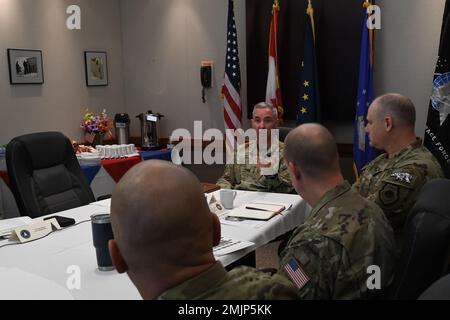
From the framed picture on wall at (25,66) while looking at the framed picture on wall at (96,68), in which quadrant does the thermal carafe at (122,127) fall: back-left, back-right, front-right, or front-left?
front-right

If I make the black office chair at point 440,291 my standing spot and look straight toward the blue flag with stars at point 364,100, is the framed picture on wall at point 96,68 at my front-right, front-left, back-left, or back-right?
front-left

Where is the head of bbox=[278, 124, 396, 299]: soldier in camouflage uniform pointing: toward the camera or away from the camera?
away from the camera

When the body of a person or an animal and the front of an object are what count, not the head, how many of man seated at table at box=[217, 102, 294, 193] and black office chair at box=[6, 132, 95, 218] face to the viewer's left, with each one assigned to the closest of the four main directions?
0

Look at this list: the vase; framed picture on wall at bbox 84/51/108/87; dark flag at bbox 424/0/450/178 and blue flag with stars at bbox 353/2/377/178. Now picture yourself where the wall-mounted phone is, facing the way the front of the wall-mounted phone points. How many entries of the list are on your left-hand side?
2

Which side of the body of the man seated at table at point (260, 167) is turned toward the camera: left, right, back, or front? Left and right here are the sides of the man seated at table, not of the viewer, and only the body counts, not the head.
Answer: front

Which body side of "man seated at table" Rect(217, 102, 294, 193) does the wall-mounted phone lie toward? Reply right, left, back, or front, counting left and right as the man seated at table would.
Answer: back

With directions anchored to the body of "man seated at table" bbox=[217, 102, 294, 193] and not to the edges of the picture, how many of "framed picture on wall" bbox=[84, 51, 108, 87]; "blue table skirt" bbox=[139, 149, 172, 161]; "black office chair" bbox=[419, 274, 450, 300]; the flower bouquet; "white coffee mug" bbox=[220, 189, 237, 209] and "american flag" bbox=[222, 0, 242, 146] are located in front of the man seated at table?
2

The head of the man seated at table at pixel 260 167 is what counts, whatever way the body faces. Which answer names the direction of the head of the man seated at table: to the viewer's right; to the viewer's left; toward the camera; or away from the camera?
toward the camera

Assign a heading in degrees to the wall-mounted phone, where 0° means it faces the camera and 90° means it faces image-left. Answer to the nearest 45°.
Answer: approximately 45°

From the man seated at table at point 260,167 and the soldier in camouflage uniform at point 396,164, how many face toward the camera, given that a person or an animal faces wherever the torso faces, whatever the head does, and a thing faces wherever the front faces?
1

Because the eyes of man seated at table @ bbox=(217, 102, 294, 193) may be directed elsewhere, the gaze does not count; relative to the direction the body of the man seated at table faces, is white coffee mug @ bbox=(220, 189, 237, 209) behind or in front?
in front

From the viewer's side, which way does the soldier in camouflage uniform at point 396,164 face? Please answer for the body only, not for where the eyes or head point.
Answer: to the viewer's left

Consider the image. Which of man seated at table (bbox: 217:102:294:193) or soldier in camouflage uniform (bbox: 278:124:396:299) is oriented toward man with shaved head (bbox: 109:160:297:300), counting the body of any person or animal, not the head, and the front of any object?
the man seated at table

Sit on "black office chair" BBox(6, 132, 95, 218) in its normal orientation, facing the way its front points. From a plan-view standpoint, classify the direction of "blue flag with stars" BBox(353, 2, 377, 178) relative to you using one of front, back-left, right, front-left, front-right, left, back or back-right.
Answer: front-left

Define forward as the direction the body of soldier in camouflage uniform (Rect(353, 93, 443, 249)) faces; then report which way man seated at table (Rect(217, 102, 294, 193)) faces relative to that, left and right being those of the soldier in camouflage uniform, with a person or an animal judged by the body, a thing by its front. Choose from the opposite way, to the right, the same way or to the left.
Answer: to the left

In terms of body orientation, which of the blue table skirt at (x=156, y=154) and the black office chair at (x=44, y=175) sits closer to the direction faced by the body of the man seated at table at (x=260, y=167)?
the black office chair

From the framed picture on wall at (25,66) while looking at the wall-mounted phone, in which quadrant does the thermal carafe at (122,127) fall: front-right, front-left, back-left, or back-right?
front-left

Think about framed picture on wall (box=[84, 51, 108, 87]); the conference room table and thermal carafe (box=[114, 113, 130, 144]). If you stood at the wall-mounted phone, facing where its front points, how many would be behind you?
0

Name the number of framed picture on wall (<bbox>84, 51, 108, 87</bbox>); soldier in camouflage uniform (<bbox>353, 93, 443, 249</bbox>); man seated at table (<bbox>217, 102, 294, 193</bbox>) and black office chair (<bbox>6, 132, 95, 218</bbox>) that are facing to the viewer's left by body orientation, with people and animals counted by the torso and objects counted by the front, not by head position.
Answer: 1

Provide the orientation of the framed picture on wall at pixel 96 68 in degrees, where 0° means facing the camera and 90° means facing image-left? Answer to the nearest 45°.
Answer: approximately 315°
